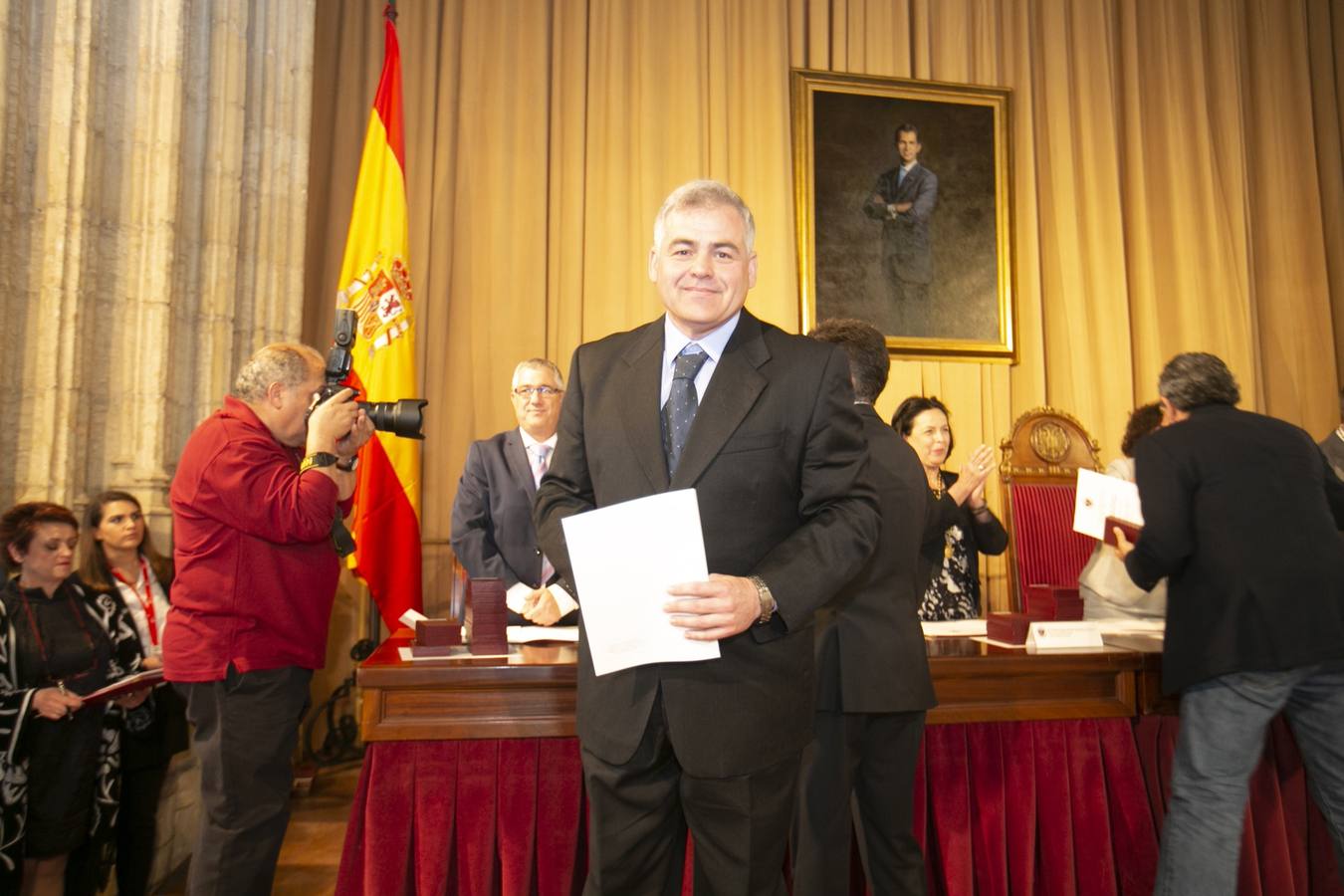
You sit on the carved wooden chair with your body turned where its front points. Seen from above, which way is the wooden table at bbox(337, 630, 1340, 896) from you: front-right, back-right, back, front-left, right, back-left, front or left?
front

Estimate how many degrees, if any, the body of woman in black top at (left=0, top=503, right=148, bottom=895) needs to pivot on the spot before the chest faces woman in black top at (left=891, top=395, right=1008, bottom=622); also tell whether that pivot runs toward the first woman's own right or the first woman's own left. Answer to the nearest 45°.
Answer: approximately 45° to the first woman's own left

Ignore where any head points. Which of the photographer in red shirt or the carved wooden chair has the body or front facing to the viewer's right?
the photographer in red shirt

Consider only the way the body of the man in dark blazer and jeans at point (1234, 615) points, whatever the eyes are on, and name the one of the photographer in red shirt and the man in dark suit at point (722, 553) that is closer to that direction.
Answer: the photographer in red shirt

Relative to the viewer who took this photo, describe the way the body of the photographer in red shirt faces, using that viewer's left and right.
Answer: facing to the right of the viewer

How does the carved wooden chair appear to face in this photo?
toward the camera

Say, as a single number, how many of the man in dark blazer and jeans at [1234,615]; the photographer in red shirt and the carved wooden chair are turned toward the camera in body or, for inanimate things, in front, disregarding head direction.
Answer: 1

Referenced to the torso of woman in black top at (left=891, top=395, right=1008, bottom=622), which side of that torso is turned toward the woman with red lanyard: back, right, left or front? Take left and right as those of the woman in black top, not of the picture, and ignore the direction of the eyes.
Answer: right

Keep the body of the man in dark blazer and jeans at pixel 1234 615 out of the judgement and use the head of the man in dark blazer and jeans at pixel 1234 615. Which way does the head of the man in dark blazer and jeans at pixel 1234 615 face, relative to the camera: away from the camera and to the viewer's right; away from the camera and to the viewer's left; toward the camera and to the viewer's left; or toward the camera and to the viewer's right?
away from the camera and to the viewer's left

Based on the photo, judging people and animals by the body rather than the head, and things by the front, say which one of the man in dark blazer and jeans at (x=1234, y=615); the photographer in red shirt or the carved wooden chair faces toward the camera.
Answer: the carved wooden chair

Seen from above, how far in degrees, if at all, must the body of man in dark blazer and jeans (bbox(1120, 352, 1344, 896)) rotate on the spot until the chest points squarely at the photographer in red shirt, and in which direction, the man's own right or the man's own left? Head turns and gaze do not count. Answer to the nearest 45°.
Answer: approximately 90° to the man's own left

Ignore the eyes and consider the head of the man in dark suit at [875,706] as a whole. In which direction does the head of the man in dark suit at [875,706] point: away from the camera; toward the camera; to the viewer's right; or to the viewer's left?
away from the camera

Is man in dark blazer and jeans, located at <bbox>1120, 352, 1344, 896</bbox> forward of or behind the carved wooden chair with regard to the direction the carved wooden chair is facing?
forward

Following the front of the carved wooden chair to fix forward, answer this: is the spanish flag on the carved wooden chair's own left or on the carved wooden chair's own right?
on the carved wooden chair's own right

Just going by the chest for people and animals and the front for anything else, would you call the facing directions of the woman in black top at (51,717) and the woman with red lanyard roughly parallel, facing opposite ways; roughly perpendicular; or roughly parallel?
roughly parallel

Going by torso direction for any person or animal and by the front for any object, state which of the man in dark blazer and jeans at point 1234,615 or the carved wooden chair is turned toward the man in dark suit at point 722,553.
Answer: the carved wooden chair

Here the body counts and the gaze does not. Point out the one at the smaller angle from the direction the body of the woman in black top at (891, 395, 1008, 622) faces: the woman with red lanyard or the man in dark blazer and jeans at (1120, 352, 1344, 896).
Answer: the man in dark blazer and jeans
